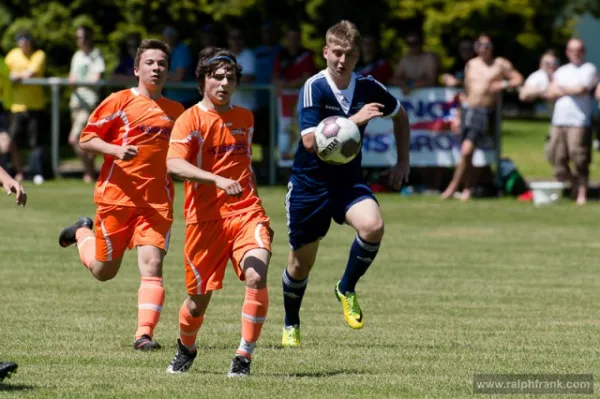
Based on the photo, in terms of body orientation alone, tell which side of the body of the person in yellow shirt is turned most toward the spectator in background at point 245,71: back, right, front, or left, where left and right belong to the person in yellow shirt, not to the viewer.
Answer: left

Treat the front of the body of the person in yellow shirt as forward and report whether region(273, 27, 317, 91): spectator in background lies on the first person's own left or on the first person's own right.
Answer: on the first person's own left

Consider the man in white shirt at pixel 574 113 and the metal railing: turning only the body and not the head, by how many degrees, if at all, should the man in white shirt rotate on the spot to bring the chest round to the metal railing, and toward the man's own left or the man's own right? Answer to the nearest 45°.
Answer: approximately 90° to the man's own right

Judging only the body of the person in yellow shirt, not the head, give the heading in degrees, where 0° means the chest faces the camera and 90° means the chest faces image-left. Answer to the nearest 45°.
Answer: approximately 0°

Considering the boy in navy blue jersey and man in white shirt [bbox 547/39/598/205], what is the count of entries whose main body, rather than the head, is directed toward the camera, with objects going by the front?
2
